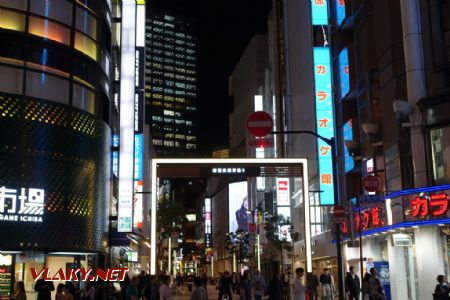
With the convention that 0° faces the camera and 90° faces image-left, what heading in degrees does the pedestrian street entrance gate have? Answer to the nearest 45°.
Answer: approximately 0°

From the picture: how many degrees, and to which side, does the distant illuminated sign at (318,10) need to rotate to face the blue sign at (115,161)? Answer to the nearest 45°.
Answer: approximately 45° to its right

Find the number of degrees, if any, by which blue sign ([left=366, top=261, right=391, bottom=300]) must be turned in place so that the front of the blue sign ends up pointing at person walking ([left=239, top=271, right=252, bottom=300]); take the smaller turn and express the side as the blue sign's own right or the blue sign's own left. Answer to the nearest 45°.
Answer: approximately 90° to the blue sign's own right

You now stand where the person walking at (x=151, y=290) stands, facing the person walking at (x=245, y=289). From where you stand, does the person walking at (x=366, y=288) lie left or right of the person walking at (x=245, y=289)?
right
